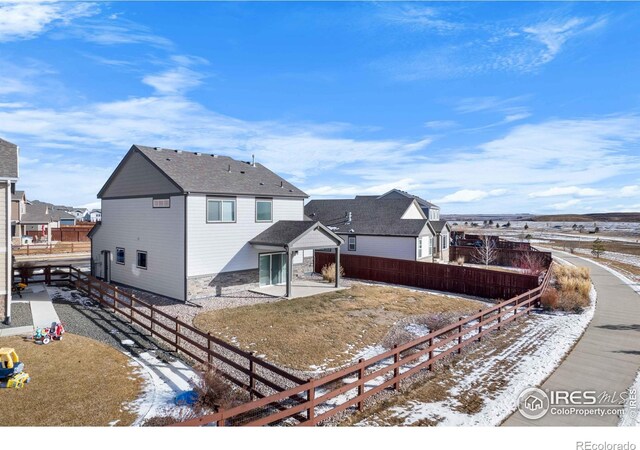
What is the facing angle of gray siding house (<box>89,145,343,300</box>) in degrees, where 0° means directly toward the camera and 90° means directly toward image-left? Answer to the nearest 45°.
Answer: approximately 135°

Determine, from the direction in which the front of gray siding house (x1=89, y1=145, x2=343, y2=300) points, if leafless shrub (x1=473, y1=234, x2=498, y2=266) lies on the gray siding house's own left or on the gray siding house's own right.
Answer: on the gray siding house's own right

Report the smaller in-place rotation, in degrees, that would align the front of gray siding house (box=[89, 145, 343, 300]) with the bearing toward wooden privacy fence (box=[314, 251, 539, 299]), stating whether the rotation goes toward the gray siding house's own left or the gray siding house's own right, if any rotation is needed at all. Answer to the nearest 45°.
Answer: approximately 135° to the gray siding house's own right

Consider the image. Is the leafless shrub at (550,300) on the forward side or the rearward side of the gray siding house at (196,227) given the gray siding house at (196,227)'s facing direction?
on the rearward side

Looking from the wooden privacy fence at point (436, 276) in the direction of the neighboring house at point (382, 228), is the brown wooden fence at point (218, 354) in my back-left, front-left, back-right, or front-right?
back-left

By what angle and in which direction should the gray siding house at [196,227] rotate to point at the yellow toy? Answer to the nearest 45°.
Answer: approximately 135° to its left

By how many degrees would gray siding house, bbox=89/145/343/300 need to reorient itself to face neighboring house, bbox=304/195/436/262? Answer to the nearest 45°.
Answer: approximately 90° to its right

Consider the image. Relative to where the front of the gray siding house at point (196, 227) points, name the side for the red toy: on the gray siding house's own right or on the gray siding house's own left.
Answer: on the gray siding house's own left
